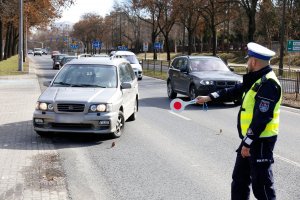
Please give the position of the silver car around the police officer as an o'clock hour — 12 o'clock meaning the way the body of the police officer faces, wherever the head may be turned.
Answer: The silver car is roughly at 2 o'clock from the police officer.

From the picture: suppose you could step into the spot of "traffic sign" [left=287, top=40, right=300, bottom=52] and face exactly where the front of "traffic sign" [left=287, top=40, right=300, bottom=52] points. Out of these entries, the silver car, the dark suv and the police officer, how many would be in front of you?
3

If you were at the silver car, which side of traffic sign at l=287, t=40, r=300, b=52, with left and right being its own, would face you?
front

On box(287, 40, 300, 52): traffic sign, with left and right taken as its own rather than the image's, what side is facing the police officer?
front

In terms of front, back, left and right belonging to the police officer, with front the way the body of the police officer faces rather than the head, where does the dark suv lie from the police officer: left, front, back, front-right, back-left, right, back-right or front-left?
right

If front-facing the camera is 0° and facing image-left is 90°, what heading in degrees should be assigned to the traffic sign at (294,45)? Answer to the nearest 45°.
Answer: approximately 0°

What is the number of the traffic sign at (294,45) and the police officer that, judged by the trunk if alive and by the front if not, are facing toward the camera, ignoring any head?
1

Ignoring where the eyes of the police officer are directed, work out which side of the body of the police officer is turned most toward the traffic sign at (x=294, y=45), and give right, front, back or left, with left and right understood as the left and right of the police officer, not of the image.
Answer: right

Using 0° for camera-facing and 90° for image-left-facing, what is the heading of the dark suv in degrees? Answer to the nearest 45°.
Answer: approximately 315°

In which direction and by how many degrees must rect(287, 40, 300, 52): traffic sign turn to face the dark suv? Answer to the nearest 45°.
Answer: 0° — it already faces it

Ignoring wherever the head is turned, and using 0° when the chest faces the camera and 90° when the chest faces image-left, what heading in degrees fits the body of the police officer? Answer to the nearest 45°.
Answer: approximately 90°

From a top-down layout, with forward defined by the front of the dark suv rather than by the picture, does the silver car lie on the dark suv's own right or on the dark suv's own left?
on the dark suv's own right

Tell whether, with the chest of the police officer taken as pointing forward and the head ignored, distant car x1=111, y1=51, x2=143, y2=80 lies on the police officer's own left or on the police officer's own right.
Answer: on the police officer's own right
